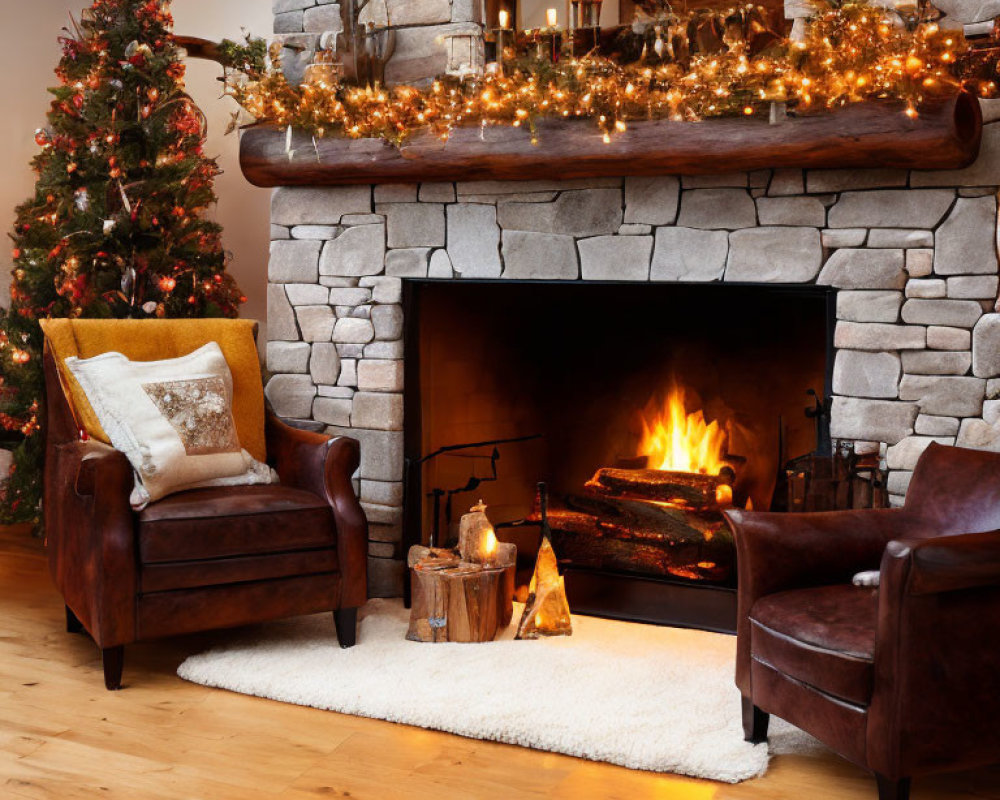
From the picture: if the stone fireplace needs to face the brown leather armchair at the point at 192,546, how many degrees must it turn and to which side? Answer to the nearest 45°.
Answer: approximately 90° to its right

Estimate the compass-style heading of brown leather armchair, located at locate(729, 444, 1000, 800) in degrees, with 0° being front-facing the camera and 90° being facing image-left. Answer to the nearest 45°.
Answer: approximately 45°

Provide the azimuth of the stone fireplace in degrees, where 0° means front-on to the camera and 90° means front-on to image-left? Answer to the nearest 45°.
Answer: approximately 0°

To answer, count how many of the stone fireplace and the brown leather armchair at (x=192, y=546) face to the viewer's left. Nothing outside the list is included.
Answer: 0

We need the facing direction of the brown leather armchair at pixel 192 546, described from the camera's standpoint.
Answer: facing the viewer and to the right of the viewer

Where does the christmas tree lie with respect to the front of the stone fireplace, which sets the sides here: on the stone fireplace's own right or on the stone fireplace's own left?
on the stone fireplace's own right

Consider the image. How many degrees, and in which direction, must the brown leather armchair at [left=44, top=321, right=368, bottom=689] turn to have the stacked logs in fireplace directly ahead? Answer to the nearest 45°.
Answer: approximately 45° to its left

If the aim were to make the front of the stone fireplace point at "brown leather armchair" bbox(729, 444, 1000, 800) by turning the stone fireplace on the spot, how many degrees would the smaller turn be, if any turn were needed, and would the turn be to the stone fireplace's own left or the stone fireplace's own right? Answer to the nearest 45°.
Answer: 0° — it already faces it

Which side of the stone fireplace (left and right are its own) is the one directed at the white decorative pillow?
right

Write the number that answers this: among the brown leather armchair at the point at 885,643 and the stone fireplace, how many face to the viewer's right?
0

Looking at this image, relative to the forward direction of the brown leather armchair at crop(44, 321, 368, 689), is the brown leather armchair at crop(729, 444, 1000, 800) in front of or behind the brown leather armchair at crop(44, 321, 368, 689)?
in front
